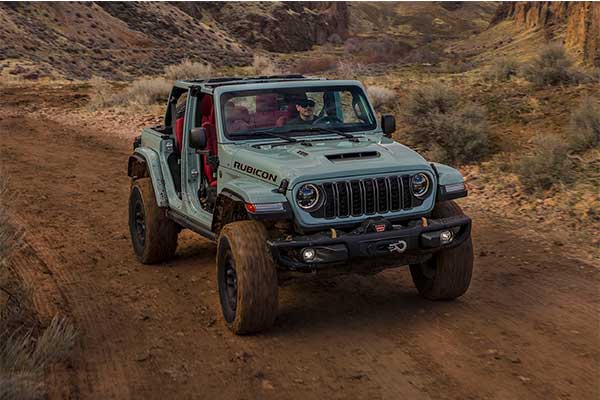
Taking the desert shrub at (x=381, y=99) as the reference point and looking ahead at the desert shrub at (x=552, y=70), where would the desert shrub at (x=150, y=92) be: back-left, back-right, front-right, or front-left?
back-left

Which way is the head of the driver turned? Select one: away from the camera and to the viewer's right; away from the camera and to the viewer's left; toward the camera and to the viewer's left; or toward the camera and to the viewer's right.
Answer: toward the camera and to the viewer's right

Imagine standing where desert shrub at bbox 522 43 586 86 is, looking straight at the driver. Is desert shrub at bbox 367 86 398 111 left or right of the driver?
right

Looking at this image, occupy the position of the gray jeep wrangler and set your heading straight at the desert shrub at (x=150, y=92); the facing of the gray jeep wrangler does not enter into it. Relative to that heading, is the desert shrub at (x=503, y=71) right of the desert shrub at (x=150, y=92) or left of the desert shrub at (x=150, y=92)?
right

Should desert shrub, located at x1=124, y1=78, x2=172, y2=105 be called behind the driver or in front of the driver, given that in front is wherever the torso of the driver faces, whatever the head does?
behind

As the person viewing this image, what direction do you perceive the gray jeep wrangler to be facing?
facing the viewer and to the right of the viewer

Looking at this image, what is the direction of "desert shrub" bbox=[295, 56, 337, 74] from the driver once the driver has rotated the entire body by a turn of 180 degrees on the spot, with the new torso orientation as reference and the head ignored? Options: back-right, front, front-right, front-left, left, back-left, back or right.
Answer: front-right

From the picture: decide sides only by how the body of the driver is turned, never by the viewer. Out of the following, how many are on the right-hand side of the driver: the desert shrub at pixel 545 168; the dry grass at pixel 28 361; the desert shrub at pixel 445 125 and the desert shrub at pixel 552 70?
1

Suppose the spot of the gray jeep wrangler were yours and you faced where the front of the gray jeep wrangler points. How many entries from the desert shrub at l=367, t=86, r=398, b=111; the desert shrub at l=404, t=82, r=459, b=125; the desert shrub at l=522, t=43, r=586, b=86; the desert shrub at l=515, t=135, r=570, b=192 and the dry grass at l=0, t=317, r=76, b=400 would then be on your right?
1

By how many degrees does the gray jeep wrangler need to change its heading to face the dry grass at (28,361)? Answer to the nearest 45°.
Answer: approximately 90° to its right

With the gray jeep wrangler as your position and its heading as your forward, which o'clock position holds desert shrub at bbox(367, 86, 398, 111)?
The desert shrub is roughly at 8 o'clock from the gray jeep wrangler.
